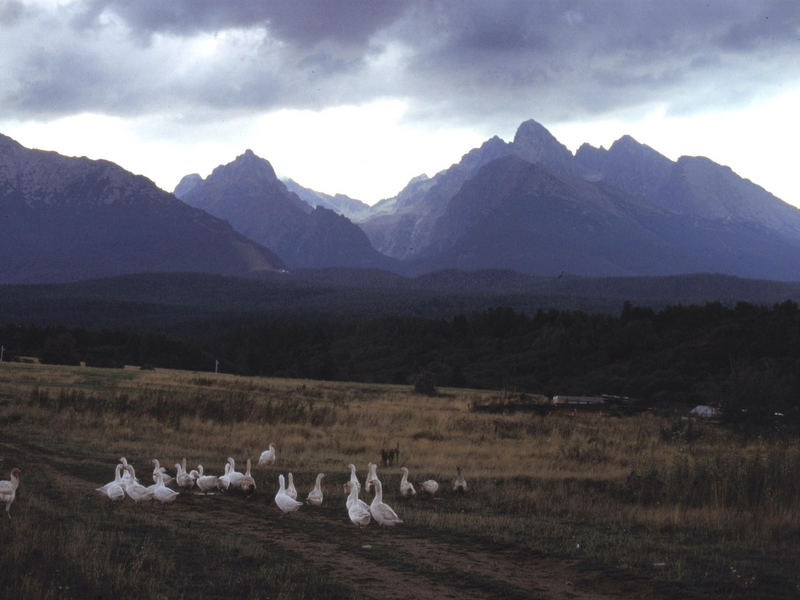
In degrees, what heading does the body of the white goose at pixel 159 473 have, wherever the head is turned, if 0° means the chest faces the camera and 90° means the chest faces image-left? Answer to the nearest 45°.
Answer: approximately 90°

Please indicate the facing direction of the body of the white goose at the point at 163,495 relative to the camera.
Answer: to the viewer's left

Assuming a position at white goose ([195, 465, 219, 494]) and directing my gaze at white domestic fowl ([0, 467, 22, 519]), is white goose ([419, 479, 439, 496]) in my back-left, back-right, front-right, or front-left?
back-left

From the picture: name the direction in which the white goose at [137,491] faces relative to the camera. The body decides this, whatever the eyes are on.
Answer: to the viewer's left
